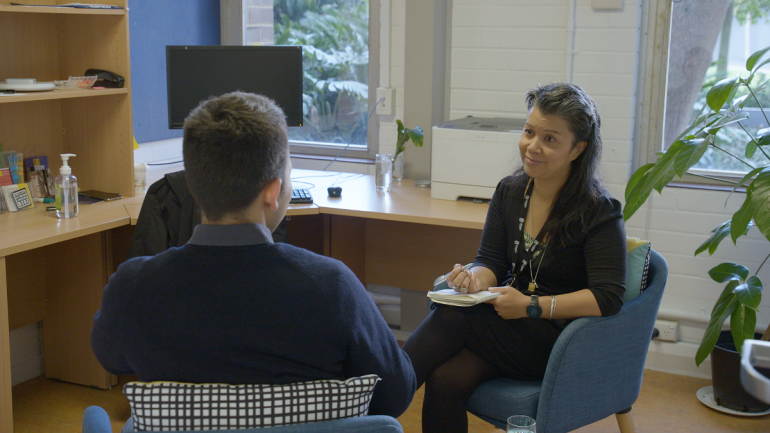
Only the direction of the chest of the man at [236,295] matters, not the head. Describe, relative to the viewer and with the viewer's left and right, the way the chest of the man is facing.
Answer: facing away from the viewer

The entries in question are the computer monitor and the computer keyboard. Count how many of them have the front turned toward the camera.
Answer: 2

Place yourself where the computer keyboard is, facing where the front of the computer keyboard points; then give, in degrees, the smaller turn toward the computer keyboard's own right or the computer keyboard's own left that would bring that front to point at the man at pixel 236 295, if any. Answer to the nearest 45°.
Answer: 0° — it already faces them

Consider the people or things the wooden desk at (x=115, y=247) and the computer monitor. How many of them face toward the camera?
2

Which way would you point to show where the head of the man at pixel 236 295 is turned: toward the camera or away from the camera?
away from the camera

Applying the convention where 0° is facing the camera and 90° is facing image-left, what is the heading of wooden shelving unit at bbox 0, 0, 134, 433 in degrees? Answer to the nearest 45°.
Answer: approximately 315°

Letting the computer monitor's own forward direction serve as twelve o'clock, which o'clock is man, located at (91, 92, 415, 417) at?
The man is roughly at 12 o'clock from the computer monitor.

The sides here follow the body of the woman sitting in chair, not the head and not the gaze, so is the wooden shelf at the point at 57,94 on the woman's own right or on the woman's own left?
on the woman's own right
